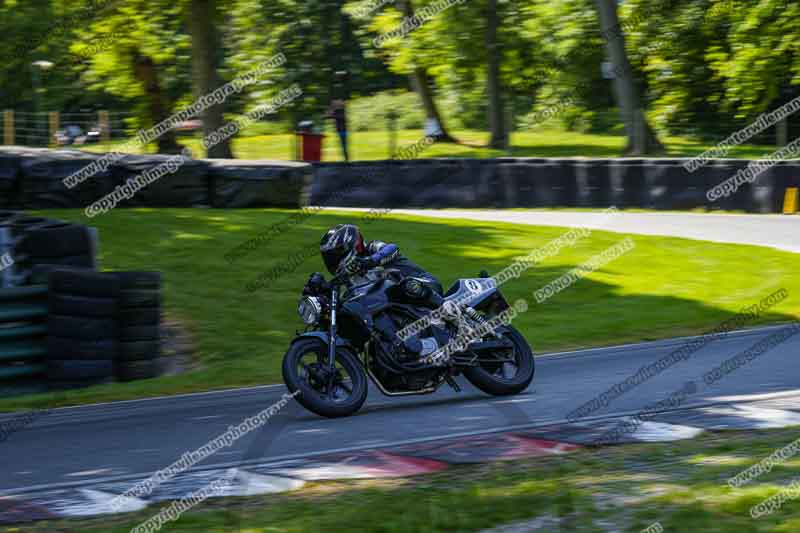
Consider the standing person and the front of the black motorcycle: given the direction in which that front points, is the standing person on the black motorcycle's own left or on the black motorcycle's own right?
on the black motorcycle's own right

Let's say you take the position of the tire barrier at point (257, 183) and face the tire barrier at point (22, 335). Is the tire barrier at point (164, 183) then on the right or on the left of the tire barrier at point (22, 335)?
right

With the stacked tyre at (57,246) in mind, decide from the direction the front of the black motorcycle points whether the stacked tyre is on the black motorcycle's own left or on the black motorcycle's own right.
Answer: on the black motorcycle's own right

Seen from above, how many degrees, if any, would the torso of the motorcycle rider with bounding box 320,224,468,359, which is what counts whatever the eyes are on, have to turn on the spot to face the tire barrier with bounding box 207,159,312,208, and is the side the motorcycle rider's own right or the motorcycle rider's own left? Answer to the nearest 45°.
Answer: approximately 135° to the motorcycle rider's own right

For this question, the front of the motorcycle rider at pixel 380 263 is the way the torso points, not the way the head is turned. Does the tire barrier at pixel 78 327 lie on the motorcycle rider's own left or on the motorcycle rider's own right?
on the motorcycle rider's own right

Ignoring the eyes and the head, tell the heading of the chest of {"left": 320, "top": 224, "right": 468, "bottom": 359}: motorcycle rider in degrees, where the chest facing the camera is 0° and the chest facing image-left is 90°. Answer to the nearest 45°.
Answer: approximately 45°

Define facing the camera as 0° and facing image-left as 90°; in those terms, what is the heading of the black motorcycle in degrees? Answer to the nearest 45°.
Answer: approximately 45°
